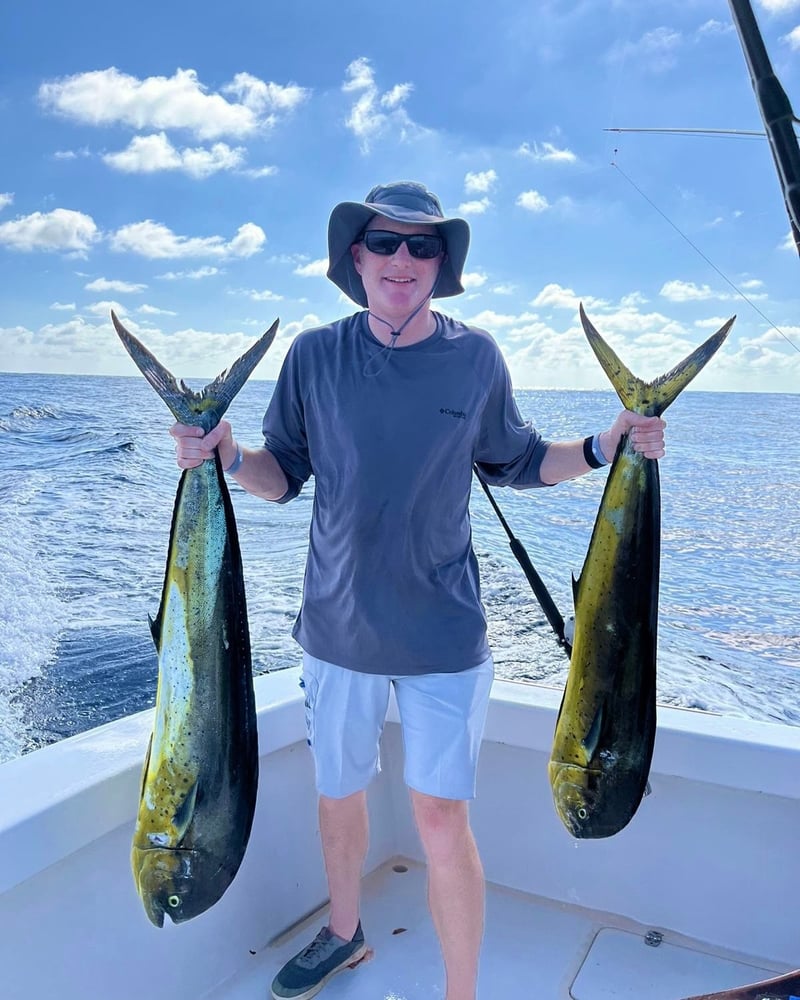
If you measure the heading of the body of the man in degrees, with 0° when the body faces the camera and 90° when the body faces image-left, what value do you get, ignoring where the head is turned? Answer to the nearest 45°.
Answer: approximately 0°
